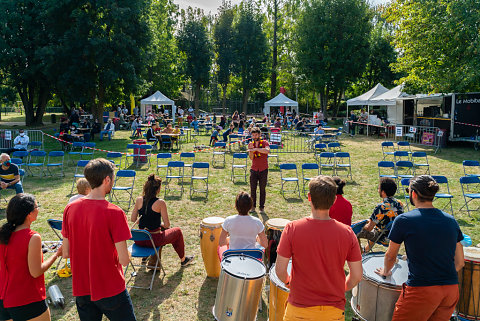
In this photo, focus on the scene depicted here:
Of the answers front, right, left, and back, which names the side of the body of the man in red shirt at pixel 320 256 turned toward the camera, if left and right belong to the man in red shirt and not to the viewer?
back

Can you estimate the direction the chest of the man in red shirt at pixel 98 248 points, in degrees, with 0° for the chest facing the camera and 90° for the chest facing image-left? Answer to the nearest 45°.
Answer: approximately 225°

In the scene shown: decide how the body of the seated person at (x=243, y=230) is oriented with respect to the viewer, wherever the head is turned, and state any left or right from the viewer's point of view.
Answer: facing away from the viewer

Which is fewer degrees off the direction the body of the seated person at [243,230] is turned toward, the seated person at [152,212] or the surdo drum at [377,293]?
the seated person

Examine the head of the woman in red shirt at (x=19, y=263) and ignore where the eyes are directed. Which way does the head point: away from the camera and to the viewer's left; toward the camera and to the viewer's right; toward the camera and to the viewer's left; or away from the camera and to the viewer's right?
away from the camera and to the viewer's right

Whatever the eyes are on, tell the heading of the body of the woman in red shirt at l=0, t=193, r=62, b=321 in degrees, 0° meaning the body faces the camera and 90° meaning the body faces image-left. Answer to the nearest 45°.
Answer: approximately 225°

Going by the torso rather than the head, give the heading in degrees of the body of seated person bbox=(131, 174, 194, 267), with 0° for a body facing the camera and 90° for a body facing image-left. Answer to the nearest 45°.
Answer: approximately 225°

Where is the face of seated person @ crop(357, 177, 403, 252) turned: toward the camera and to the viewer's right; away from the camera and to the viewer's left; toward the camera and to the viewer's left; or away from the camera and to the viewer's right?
away from the camera and to the viewer's left

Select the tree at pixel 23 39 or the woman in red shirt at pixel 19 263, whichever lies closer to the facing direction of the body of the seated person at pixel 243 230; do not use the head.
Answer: the tree

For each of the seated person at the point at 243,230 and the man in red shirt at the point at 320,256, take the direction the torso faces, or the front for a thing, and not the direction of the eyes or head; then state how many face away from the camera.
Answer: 2

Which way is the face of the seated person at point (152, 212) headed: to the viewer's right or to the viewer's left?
to the viewer's right

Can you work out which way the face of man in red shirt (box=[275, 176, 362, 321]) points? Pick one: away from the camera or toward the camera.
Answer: away from the camera
